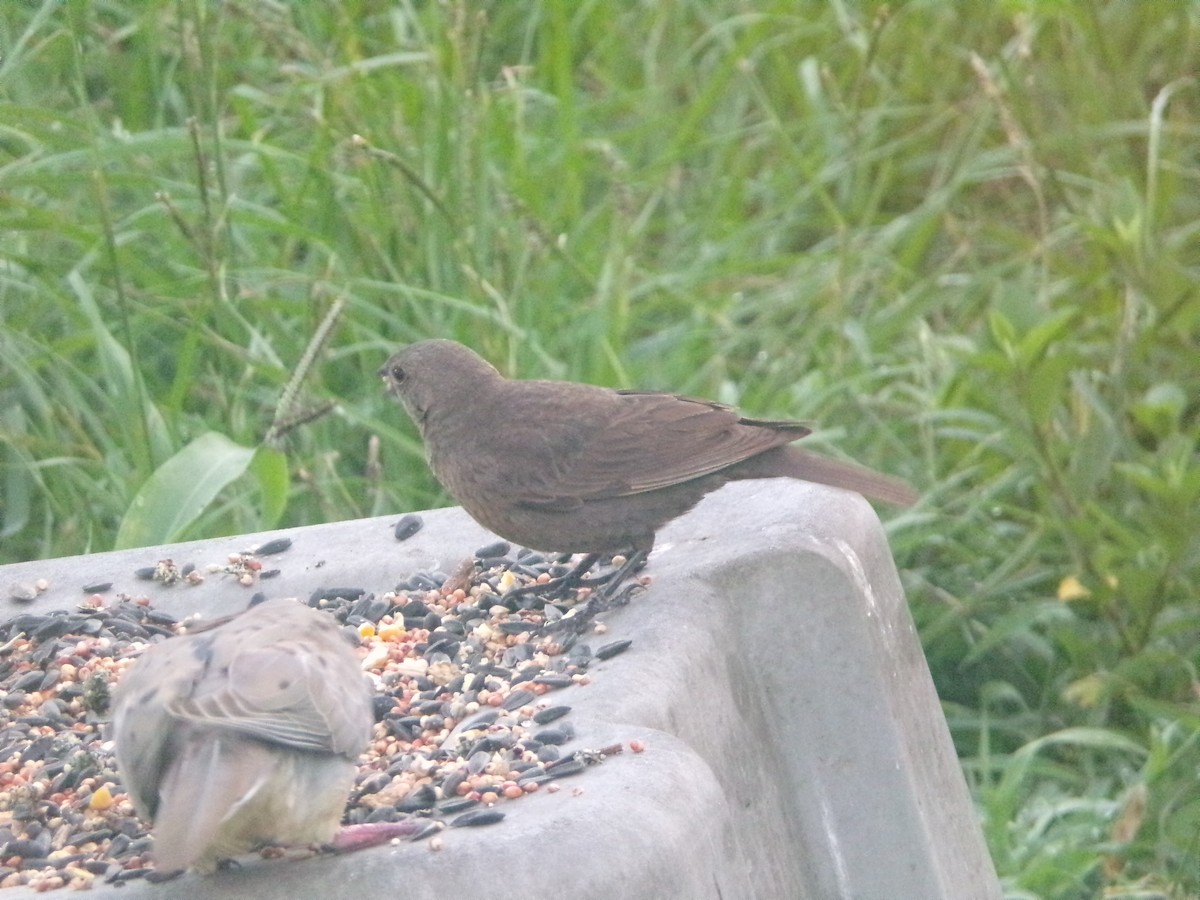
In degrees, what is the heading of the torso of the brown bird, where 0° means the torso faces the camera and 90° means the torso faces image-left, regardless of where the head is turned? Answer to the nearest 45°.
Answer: approximately 90°
